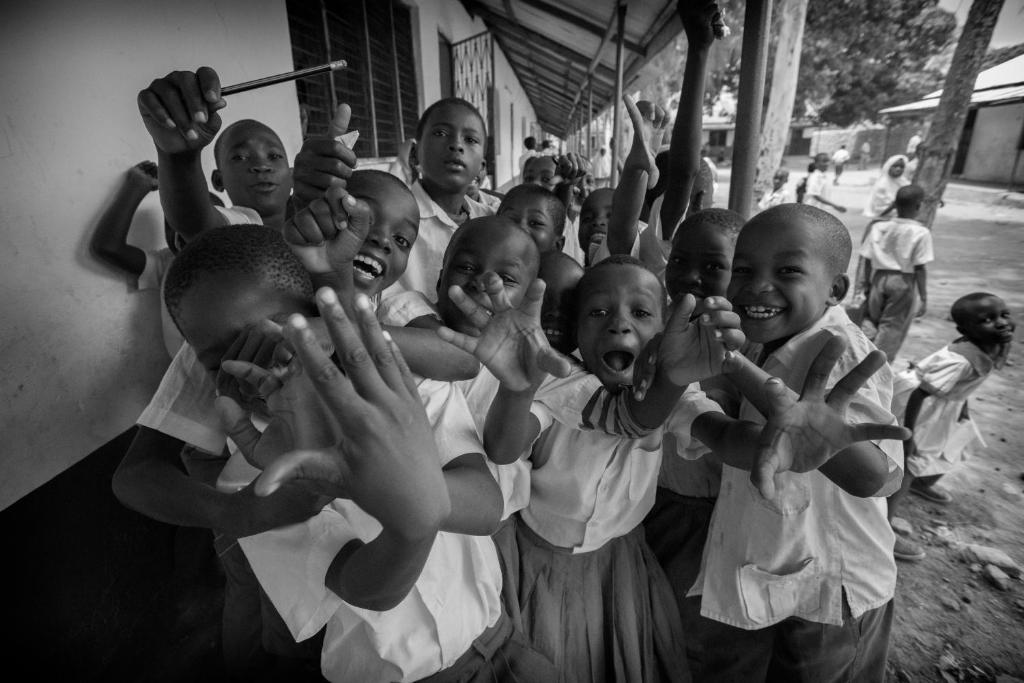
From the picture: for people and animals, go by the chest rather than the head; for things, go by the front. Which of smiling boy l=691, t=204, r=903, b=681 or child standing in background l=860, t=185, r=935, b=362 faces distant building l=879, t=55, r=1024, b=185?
the child standing in background

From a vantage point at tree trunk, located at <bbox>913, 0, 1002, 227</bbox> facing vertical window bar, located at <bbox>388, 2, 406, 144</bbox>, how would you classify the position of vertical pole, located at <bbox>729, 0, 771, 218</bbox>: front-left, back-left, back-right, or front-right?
front-left

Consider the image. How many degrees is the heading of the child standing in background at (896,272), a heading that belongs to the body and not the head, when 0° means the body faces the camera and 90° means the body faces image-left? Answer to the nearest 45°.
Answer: approximately 180°

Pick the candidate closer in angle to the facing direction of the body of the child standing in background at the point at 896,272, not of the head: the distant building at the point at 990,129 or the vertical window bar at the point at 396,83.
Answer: the distant building

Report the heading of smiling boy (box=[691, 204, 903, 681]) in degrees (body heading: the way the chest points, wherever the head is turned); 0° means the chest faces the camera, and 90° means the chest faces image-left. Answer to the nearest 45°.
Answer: approximately 45°

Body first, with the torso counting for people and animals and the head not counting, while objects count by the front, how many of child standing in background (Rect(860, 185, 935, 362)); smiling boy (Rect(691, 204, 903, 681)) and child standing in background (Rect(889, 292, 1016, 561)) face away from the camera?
1

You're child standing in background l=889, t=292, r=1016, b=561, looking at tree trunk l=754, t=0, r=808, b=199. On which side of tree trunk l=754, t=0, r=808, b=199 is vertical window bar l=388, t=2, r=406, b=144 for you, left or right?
left

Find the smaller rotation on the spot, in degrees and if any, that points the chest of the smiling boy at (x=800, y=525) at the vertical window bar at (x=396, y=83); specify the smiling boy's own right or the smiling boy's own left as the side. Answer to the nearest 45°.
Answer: approximately 90° to the smiling boy's own right

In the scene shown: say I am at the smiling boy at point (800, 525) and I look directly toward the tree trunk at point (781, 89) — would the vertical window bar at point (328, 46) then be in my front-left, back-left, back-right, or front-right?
front-left

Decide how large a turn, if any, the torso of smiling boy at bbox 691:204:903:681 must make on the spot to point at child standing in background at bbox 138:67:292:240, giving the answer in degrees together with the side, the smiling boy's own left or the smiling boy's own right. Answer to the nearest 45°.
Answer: approximately 45° to the smiling boy's own right

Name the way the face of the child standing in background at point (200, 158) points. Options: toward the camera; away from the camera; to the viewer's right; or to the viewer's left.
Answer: toward the camera

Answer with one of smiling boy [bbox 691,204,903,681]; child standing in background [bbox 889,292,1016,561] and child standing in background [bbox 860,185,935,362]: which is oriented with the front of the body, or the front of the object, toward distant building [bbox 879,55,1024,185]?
child standing in background [bbox 860,185,935,362]
